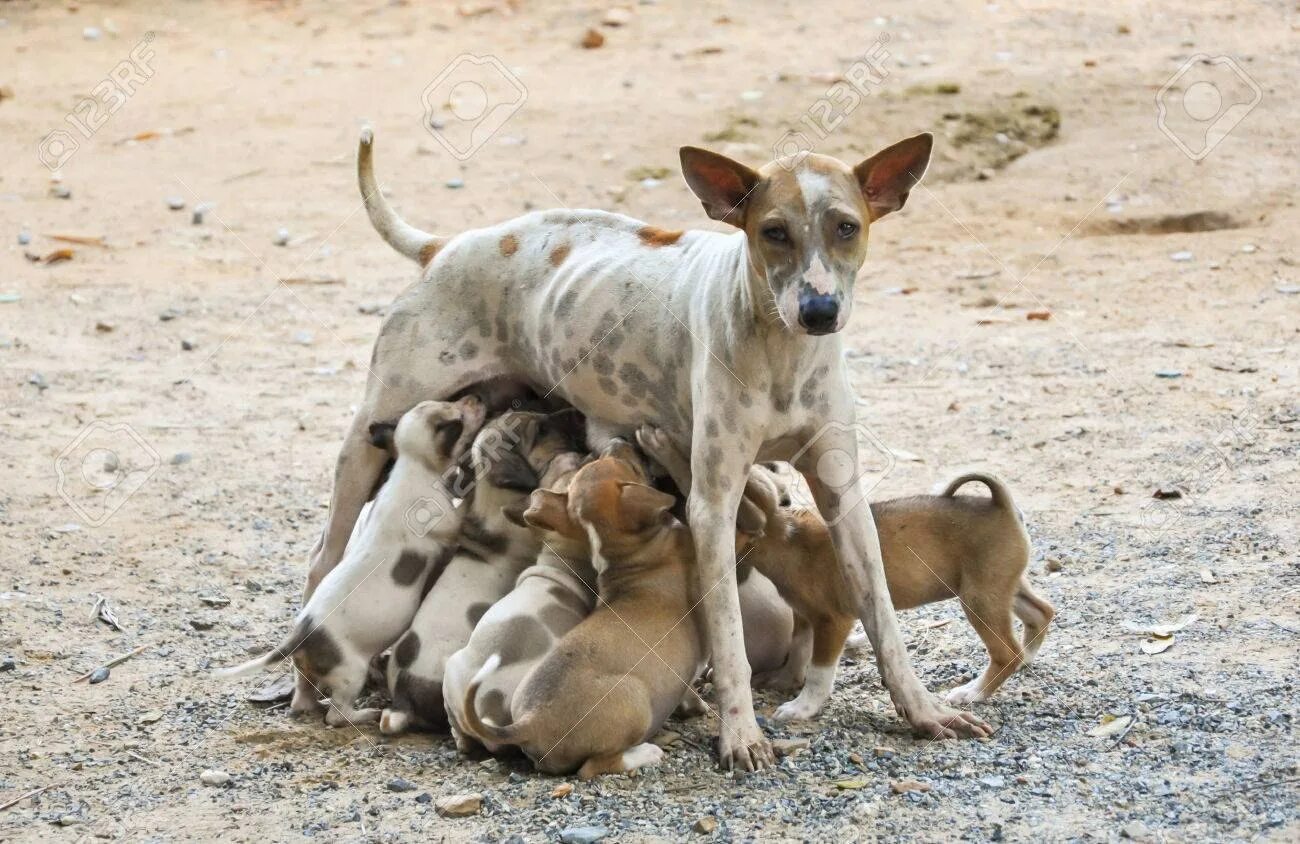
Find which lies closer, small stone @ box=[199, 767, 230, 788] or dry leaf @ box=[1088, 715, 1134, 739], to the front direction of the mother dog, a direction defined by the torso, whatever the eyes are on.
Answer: the dry leaf

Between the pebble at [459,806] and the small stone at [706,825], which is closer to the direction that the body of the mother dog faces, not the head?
the small stone

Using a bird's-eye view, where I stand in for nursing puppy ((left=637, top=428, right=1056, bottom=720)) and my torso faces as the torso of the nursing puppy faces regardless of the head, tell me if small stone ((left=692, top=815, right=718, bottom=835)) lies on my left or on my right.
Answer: on my left

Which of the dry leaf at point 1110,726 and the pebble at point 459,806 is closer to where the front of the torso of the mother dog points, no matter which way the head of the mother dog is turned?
the dry leaf

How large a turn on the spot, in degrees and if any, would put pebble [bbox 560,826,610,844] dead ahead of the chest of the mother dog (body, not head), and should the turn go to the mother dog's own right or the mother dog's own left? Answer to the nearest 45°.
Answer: approximately 45° to the mother dog's own right

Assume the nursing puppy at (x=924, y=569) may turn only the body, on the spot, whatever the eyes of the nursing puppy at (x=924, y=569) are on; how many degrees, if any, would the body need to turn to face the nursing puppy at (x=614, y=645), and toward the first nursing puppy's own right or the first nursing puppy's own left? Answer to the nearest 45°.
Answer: approximately 45° to the first nursing puppy's own left

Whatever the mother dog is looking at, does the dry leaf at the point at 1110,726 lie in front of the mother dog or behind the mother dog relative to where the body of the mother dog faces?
in front

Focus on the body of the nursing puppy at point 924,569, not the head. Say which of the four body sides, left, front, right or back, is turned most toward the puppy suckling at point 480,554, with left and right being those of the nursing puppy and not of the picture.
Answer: front

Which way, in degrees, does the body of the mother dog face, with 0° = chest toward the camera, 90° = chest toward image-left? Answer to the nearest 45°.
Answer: approximately 315°

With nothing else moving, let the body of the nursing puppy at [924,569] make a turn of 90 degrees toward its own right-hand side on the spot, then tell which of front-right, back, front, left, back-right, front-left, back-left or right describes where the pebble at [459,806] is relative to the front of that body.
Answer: back-left

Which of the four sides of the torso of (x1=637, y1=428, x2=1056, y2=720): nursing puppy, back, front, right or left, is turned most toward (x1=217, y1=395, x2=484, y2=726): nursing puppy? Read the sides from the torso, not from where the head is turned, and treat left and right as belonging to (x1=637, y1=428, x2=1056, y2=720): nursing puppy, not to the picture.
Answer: front

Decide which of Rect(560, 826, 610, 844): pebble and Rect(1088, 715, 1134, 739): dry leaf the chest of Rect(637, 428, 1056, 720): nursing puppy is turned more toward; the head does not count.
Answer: the pebble

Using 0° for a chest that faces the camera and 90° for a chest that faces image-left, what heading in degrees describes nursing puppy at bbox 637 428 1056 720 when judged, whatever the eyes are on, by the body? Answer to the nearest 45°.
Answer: approximately 90°
